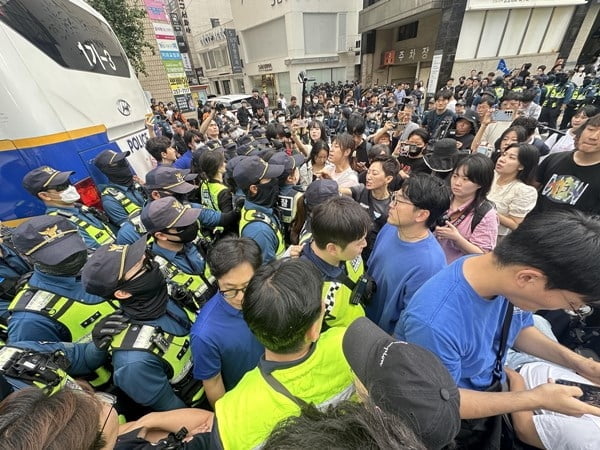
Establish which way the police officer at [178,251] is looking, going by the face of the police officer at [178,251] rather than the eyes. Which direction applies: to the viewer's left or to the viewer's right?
to the viewer's right

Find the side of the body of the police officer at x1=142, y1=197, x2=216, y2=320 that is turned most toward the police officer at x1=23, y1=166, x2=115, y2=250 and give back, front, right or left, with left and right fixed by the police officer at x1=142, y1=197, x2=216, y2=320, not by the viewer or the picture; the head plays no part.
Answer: back

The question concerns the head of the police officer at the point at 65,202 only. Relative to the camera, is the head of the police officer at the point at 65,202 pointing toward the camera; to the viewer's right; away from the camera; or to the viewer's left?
to the viewer's right

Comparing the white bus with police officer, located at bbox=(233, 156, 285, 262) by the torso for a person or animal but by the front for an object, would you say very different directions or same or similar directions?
very different directions

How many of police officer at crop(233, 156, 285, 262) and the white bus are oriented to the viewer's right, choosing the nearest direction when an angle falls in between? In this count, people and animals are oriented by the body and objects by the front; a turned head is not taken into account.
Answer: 1

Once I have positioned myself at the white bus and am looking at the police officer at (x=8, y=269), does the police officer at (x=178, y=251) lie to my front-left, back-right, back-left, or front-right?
front-left

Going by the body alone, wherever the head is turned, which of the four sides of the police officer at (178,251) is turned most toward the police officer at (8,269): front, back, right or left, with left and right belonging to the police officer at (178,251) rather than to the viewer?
back

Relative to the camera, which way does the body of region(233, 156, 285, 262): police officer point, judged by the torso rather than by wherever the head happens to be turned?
to the viewer's right

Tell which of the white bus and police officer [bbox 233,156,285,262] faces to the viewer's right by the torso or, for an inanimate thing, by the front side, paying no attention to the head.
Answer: the police officer

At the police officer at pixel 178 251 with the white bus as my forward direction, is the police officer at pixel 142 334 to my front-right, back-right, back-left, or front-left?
back-left

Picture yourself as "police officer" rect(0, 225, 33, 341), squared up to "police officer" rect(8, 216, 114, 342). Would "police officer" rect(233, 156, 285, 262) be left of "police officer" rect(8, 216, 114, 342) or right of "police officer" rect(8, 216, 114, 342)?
left

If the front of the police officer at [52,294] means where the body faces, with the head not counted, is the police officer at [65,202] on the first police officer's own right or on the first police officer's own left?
on the first police officer's own left

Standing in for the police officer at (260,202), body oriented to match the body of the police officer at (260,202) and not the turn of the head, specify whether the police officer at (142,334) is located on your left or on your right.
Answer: on your right

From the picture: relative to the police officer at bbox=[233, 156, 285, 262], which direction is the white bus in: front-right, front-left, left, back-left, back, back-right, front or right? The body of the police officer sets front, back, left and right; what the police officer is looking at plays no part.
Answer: back-left

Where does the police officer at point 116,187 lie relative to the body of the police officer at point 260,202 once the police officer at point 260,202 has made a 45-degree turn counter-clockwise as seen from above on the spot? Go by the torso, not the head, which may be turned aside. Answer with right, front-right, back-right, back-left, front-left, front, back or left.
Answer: left
